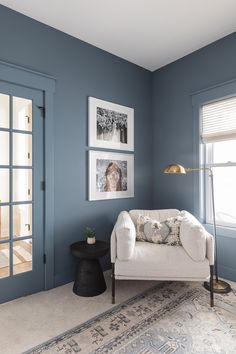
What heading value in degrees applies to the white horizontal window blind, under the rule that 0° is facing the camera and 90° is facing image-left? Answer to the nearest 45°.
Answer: approximately 45°

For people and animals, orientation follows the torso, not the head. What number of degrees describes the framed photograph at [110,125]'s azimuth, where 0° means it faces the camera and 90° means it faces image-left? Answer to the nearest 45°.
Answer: approximately 315°

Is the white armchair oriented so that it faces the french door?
no

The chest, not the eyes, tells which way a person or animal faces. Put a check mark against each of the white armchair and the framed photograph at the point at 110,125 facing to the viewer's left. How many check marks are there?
0

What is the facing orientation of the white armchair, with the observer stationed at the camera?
facing the viewer

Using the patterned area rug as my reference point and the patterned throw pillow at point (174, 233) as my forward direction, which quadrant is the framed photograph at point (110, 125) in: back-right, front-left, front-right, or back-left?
front-left

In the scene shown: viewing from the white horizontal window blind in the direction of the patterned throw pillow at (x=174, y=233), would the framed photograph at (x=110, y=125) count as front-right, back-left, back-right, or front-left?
front-right

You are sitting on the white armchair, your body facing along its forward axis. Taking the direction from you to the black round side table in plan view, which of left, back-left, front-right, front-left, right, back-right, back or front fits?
right

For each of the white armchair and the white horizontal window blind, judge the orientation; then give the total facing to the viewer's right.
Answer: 0

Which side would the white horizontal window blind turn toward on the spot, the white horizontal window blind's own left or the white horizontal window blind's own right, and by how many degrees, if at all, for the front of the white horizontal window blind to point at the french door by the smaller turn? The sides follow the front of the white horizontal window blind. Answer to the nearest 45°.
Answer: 0° — it already faces it

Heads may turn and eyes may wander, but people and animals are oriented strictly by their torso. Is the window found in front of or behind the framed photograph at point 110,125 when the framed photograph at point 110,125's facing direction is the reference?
in front
